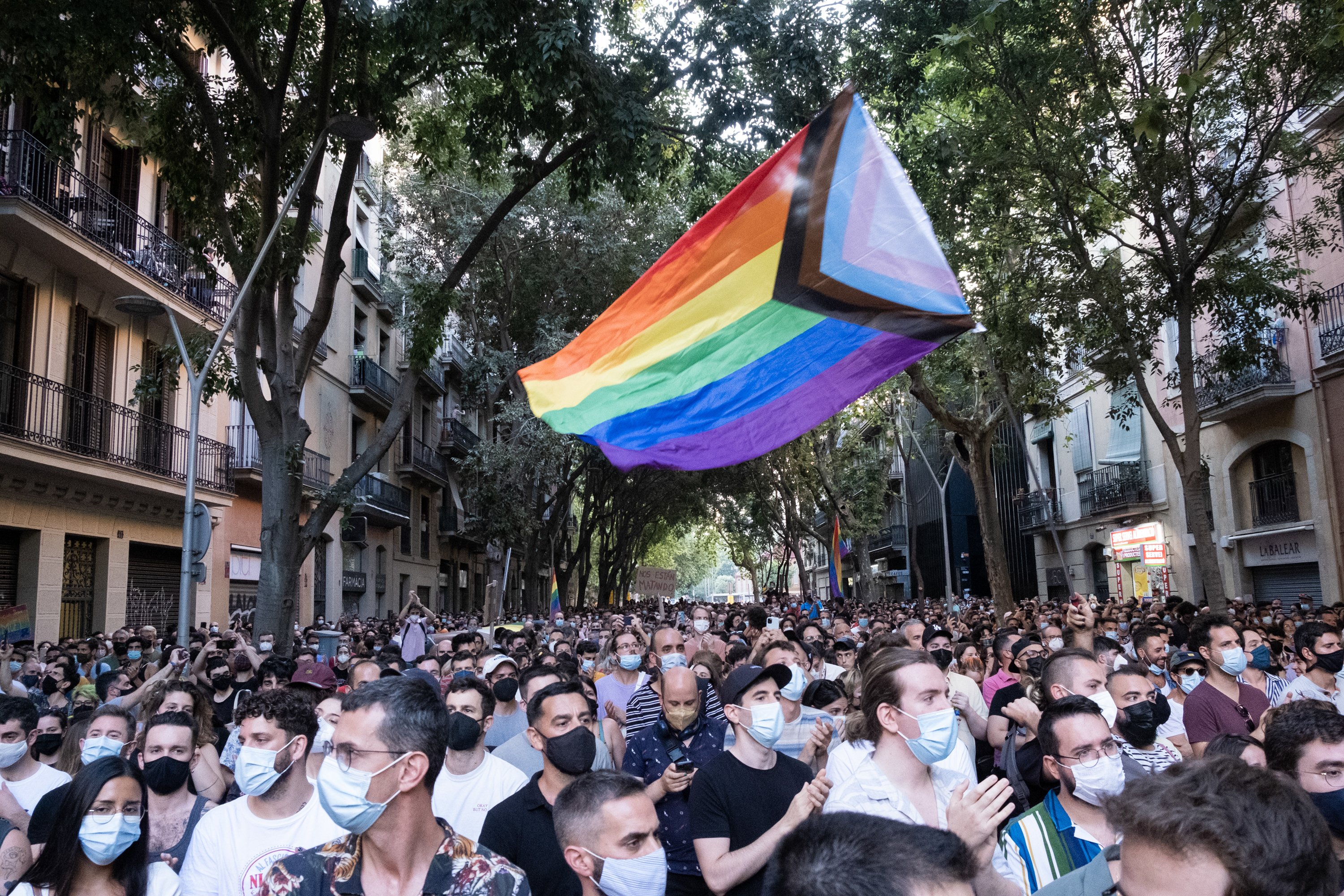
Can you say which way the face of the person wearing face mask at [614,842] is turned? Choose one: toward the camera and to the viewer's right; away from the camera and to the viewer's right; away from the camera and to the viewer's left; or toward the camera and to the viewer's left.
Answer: toward the camera and to the viewer's right

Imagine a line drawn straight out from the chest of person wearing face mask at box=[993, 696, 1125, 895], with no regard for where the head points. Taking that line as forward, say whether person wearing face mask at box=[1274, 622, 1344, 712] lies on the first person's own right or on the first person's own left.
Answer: on the first person's own left

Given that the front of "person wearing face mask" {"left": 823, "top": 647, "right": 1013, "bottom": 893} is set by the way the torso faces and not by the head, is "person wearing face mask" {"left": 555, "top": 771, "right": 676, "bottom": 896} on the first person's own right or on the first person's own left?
on the first person's own right

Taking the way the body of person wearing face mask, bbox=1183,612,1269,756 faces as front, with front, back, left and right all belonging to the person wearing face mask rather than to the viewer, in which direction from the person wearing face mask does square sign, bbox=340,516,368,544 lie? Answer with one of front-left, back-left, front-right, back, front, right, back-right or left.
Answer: back

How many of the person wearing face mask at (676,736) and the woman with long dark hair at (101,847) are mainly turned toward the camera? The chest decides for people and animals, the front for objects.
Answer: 2

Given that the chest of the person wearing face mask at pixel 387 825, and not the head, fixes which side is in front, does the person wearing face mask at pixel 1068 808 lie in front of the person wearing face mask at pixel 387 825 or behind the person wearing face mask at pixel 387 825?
behind

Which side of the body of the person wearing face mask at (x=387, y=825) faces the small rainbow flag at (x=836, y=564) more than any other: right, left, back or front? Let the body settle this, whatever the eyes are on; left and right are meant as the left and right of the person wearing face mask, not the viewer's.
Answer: back

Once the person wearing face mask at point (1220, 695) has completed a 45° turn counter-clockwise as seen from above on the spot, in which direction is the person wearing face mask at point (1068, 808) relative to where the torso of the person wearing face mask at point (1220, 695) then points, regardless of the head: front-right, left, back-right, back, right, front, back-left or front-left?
right

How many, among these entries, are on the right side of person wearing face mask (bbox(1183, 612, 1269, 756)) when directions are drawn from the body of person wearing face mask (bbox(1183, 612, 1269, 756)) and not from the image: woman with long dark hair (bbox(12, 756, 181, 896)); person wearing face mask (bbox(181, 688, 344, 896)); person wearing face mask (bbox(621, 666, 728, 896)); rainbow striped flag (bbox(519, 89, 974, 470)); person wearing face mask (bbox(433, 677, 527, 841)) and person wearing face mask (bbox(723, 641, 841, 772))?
6

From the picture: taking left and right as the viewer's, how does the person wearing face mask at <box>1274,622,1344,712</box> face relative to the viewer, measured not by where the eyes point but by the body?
facing the viewer and to the right of the viewer

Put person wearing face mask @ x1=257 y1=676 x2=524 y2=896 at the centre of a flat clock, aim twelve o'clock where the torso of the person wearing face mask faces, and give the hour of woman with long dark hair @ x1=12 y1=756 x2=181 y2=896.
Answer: The woman with long dark hair is roughly at 3 o'clock from the person wearing face mask.
